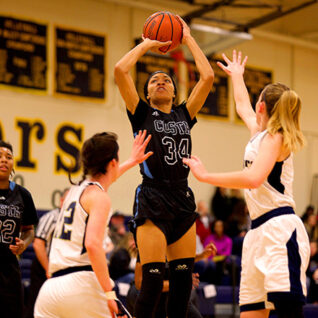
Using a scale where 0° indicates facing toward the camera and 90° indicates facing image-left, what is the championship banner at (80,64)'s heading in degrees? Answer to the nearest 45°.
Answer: approximately 315°

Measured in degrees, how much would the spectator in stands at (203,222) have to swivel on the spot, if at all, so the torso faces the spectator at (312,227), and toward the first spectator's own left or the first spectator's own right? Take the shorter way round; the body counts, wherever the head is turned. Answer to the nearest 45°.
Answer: approximately 135° to the first spectator's own left

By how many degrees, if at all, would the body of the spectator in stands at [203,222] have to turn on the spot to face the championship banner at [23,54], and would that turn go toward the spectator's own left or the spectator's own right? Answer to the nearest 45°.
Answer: approximately 90° to the spectator's own right

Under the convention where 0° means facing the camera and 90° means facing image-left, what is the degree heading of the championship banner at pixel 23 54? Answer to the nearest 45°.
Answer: approximately 315°

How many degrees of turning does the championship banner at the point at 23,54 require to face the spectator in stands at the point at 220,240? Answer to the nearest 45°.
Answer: approximately 45° to its left
